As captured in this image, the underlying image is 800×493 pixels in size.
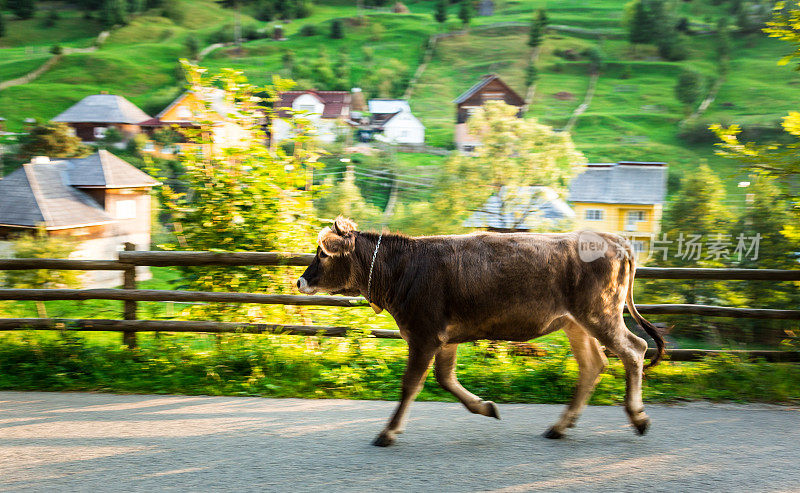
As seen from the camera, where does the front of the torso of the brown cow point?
to the viewer's left

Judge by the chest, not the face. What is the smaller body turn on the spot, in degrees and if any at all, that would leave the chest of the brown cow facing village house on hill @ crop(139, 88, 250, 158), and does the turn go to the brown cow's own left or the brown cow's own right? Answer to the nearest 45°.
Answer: approximately 45° to the brown cow's own right

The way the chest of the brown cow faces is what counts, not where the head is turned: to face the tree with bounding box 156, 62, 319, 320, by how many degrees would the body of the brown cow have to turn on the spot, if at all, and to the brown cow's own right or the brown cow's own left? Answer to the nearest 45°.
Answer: approximately 45° to the brown cow's own right

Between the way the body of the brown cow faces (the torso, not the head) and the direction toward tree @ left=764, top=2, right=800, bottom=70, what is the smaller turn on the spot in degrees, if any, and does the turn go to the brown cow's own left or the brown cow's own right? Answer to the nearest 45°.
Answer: approximately 135° to the brown cow's own right
